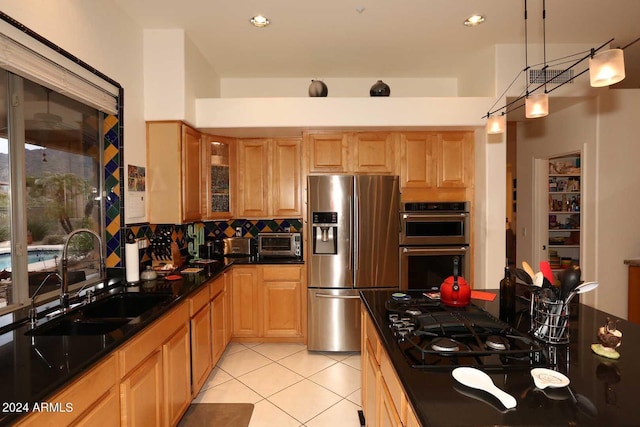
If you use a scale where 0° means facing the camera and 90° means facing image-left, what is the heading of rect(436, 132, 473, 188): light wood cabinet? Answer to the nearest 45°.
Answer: approximately 0°

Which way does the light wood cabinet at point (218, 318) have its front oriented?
to the viewer's right

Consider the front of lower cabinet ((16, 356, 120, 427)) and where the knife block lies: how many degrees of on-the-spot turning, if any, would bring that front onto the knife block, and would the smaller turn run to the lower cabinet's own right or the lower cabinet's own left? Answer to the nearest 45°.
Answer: approximately 135° to the lower cabinet's own left

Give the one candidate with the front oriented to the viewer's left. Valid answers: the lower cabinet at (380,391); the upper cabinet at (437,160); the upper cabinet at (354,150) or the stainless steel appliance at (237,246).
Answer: the lower cabinet

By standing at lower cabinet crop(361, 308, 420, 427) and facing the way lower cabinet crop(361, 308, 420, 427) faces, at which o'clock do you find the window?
The window is roughly at 12 o'clock from the lower cabinet.

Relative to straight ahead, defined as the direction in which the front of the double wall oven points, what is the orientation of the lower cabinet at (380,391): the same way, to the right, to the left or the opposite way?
to the right

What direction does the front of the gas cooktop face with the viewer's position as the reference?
facing to the left of the viewer

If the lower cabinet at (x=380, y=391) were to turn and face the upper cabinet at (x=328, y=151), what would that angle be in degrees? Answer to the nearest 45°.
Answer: approximately 90° to its right

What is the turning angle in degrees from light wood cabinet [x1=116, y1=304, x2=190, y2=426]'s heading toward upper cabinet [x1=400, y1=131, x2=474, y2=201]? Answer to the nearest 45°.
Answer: approximately 45° to its left

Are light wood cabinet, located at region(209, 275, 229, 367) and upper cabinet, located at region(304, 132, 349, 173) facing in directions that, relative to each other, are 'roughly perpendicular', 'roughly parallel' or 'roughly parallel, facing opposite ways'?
roughly perpendicular

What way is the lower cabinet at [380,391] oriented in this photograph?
to the viewer's left
